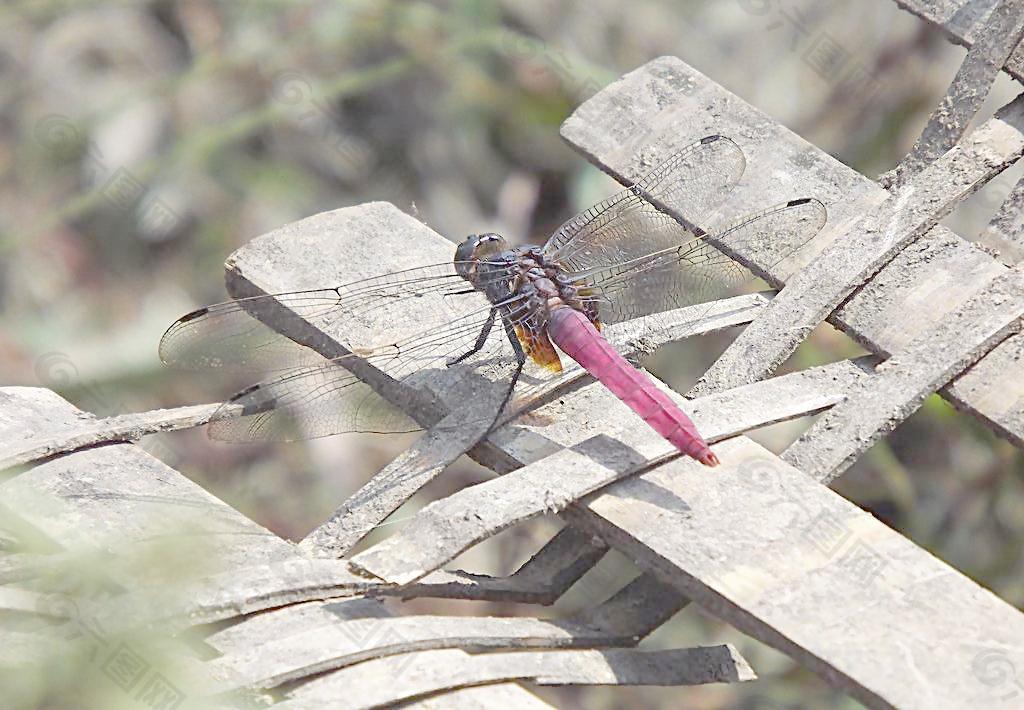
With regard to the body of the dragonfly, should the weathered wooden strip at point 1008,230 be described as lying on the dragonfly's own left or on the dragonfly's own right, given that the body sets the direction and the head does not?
on the dragonfly's own right

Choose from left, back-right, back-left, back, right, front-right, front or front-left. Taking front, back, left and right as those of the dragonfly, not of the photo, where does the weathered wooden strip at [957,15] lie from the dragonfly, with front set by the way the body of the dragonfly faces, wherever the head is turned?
back-right

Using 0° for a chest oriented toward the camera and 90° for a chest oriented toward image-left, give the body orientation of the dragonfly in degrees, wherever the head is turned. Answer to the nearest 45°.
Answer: approximately 135°
